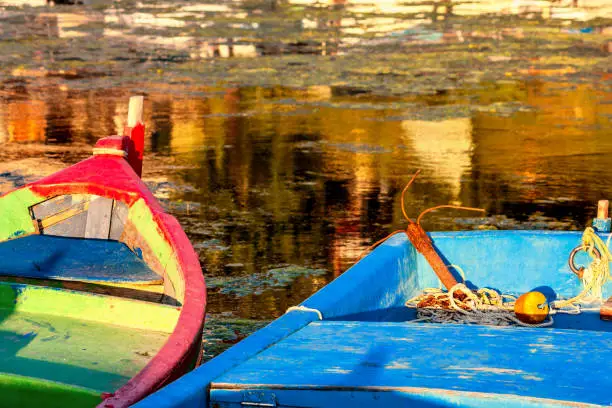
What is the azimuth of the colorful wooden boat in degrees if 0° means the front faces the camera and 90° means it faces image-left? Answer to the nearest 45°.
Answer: approximately 225°

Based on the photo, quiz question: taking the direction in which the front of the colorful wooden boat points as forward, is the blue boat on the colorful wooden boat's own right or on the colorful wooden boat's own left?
on the colorful wooden boat's own right

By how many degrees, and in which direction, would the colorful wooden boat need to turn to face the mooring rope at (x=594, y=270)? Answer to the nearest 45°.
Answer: approximately 45° to its right

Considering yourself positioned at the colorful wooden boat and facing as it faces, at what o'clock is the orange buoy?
The orange buoy is roughly at 2 o'clock from the colorful wooden boat.

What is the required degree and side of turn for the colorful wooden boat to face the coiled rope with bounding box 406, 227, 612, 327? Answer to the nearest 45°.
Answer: approximately 45° to its right
